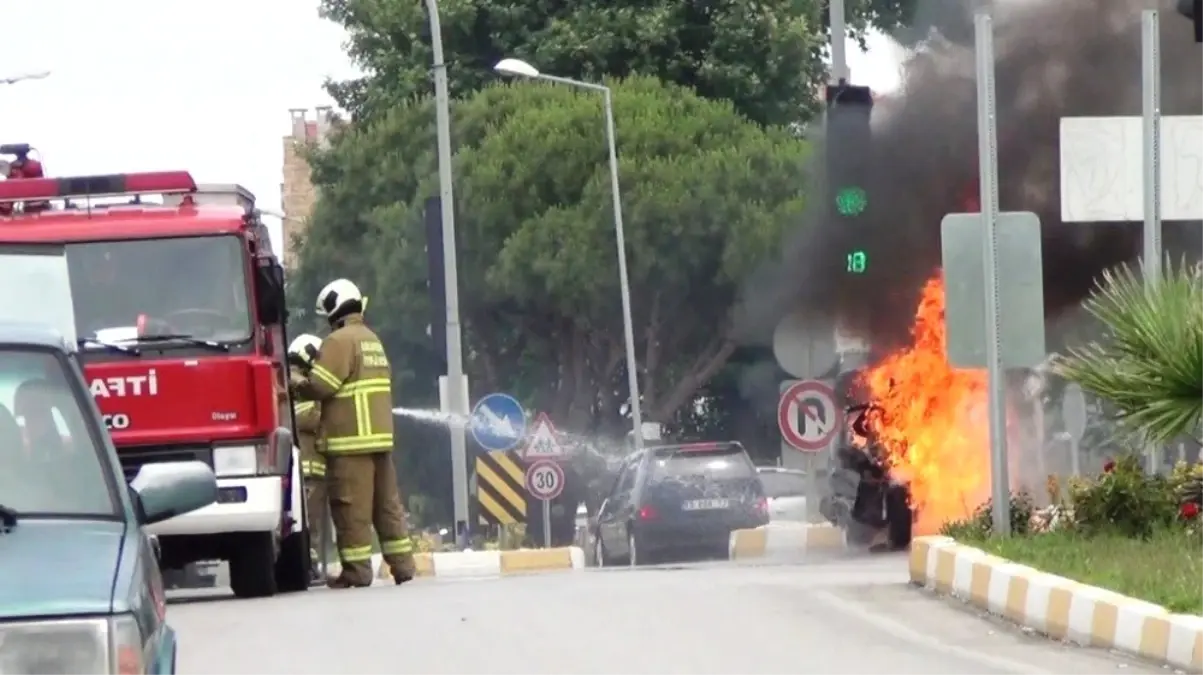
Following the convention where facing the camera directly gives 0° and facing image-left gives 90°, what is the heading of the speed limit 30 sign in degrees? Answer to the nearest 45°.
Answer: approximately 0°

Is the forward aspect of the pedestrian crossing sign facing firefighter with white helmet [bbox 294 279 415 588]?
yes

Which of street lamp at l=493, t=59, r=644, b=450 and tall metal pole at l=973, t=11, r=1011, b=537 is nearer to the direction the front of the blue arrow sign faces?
the tall metal pole

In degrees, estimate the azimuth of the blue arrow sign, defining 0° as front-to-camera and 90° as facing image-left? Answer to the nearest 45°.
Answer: approximately 0°

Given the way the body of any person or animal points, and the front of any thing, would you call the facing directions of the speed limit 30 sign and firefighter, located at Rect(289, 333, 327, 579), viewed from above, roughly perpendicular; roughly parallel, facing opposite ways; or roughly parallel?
roughly perpendicular

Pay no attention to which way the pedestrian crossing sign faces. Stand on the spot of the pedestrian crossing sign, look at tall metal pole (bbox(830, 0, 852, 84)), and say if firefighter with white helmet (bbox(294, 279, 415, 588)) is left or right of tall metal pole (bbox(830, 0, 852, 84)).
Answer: right
